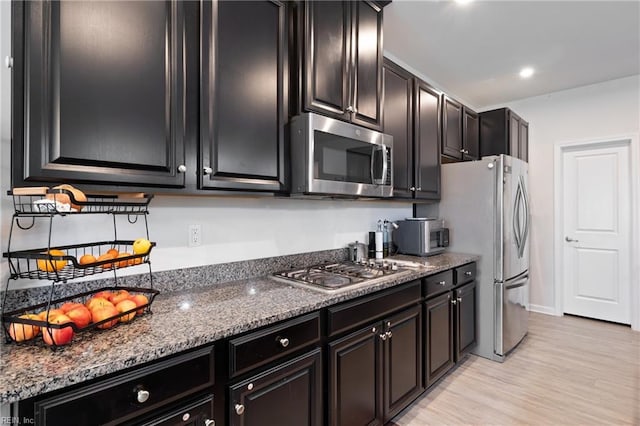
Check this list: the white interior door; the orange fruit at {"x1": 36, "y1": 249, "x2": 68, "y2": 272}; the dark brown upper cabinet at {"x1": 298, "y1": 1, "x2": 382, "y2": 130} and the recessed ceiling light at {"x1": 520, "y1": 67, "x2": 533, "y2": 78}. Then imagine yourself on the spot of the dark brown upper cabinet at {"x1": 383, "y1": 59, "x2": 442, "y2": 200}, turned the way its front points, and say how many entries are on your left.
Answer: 2

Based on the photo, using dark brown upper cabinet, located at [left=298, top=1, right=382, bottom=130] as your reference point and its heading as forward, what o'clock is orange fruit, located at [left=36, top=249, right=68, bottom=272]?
The orange fruit is roughly at 3 o'clock from the dark brown upper cabinet.

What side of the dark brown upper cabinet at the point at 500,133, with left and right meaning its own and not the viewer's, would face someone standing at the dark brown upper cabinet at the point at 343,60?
right

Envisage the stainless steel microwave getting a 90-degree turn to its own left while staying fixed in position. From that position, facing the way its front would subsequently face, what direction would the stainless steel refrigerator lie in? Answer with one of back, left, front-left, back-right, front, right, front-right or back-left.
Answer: front

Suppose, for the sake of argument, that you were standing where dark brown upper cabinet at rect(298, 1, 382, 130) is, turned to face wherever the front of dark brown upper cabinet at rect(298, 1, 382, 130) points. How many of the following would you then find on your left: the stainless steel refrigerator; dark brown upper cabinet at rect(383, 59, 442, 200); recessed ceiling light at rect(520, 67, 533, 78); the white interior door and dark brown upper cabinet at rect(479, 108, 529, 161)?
5

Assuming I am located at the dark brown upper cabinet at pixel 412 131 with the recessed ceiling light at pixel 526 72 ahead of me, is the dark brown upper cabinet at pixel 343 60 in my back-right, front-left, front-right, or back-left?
back-right

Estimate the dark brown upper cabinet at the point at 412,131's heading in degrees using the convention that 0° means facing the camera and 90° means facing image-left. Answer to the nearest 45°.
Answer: approximately 315°

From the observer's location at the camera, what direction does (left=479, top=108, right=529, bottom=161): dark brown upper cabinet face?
facing to the right of the viewer

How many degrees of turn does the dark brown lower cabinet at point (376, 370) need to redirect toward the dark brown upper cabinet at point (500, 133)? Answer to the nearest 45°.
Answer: approximately 90° to its left

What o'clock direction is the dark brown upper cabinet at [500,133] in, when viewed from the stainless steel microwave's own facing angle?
The dark brown upper cabinet is roughly at 9 o'clock from the stainless steel microwave.
